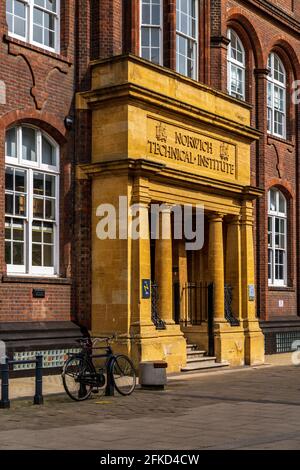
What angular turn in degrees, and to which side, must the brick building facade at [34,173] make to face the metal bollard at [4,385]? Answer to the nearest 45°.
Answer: approximately 45° to its right

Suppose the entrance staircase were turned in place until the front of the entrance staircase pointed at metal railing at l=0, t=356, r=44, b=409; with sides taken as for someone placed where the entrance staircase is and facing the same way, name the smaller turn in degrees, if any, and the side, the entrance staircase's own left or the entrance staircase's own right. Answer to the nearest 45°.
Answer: approximately 45° to the entrance staircase's own right

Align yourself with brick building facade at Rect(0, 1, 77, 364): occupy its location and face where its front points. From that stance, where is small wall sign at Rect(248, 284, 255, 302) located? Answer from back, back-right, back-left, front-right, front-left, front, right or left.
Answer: left

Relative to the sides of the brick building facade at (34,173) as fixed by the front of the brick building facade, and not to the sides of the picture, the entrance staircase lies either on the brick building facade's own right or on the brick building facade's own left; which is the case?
on the brick building facade's own left

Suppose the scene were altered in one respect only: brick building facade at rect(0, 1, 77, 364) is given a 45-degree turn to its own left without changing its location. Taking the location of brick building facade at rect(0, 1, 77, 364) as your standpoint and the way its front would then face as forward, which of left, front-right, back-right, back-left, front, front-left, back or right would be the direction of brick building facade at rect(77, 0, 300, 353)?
front-left

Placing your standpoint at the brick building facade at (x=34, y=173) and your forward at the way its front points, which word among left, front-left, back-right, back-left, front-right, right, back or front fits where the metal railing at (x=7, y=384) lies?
front-right

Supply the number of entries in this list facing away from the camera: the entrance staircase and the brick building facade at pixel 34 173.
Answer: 0

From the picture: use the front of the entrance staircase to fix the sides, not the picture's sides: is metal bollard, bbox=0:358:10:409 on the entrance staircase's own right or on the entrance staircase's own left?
on the entrance staircase's own right
